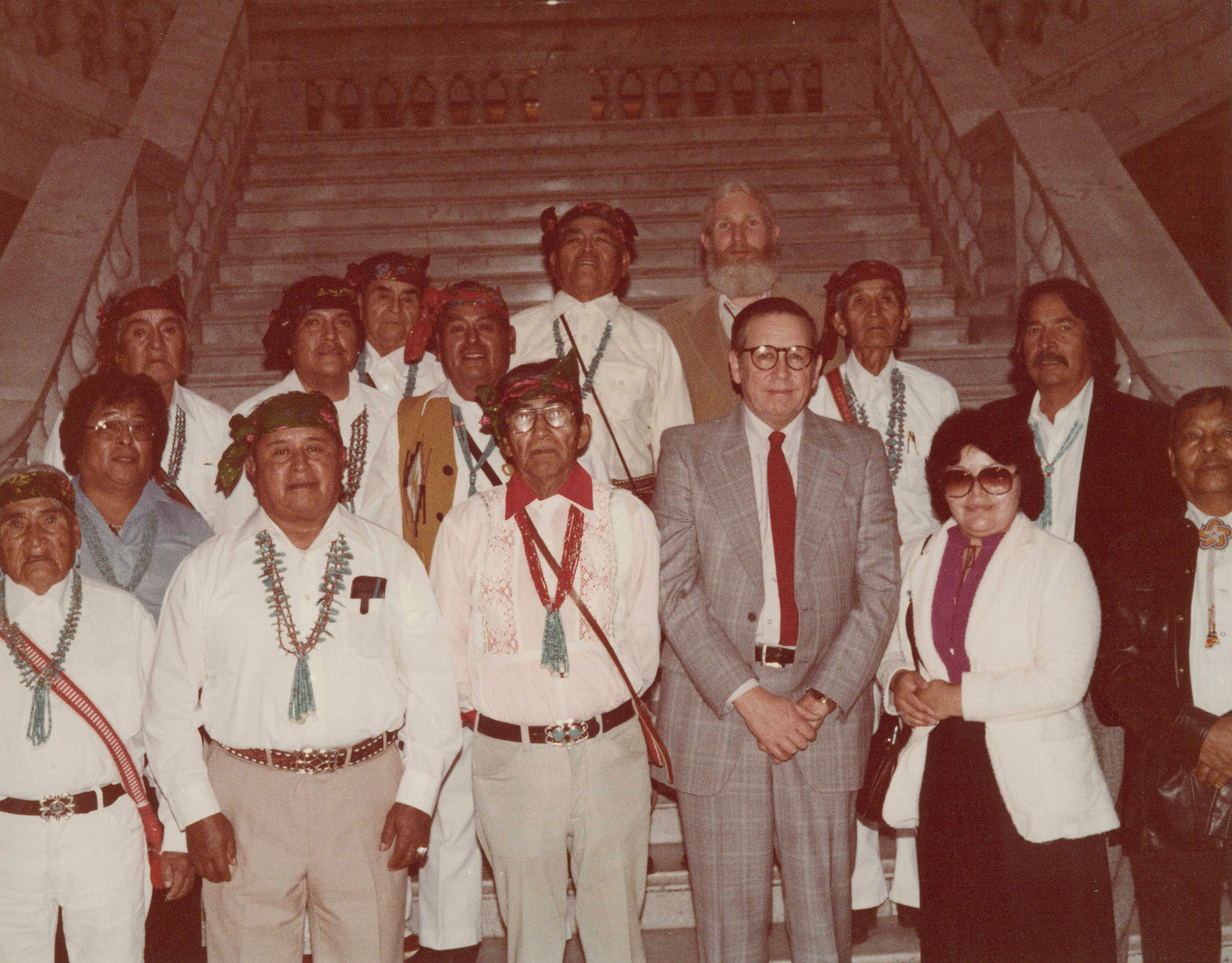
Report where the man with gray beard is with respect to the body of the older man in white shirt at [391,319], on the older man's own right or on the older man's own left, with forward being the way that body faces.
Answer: on the older man's own left

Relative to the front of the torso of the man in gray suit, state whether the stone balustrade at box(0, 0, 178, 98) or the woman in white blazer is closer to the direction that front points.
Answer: the woman in white blazer

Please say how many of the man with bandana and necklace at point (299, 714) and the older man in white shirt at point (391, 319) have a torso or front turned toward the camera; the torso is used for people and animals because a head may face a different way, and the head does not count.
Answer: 2

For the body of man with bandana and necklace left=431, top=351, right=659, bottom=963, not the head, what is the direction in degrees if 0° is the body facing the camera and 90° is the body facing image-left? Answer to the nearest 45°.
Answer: approximately 0°

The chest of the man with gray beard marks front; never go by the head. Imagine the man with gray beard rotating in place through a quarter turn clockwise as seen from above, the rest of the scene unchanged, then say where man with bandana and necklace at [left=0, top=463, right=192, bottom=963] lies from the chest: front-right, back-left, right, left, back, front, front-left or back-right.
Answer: front-left

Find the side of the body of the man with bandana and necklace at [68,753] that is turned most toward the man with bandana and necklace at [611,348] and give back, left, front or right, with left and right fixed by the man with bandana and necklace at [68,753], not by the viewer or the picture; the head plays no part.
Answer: left

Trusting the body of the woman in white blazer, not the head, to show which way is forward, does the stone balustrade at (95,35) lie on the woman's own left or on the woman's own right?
on the woman's own right

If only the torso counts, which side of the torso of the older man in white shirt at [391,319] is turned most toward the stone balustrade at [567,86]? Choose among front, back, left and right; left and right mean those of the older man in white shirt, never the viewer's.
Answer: back

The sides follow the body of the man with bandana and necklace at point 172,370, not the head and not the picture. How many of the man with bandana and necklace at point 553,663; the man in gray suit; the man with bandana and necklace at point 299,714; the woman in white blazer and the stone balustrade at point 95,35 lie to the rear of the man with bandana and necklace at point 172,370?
1
